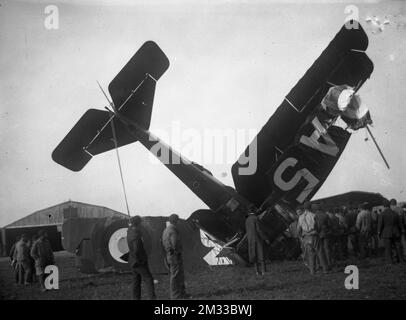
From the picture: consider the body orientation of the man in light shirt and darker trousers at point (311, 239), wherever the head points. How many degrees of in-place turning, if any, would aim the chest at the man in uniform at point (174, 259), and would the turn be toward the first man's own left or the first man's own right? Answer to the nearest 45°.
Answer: approximately 135° to the first man's own left

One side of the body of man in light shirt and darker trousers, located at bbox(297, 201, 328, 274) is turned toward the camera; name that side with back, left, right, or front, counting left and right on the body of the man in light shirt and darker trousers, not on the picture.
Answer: back

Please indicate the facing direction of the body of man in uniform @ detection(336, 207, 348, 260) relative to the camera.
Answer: to the viewer's left

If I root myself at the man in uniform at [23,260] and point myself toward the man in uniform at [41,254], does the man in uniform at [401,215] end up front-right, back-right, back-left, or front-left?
front-left

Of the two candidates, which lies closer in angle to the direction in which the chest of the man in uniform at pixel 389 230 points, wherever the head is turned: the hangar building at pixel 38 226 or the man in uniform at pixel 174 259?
the hangar building

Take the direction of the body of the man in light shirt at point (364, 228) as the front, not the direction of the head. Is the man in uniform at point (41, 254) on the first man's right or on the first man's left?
on the first man's left

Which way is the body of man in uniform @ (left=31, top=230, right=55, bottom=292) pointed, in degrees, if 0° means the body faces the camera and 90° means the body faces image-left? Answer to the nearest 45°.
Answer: approximately 225°

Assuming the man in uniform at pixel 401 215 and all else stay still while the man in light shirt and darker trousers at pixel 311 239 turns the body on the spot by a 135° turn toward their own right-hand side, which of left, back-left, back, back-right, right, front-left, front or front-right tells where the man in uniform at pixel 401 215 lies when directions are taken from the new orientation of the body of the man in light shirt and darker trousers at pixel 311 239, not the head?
left

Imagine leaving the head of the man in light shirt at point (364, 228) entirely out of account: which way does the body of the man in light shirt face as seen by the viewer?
away from the camera

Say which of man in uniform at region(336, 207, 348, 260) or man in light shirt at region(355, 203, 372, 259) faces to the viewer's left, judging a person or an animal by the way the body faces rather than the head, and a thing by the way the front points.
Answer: man in uniform at region(336, 207, 348, 260)

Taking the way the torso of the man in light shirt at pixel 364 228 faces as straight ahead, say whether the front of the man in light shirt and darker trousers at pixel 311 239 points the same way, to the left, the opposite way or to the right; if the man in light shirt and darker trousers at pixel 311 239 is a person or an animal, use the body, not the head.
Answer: the same way

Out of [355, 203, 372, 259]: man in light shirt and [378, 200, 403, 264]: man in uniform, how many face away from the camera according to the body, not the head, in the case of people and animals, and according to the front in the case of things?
2
